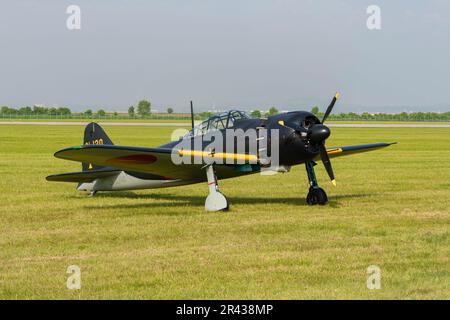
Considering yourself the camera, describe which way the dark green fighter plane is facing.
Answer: facing the viewer and to the right of the viewer
